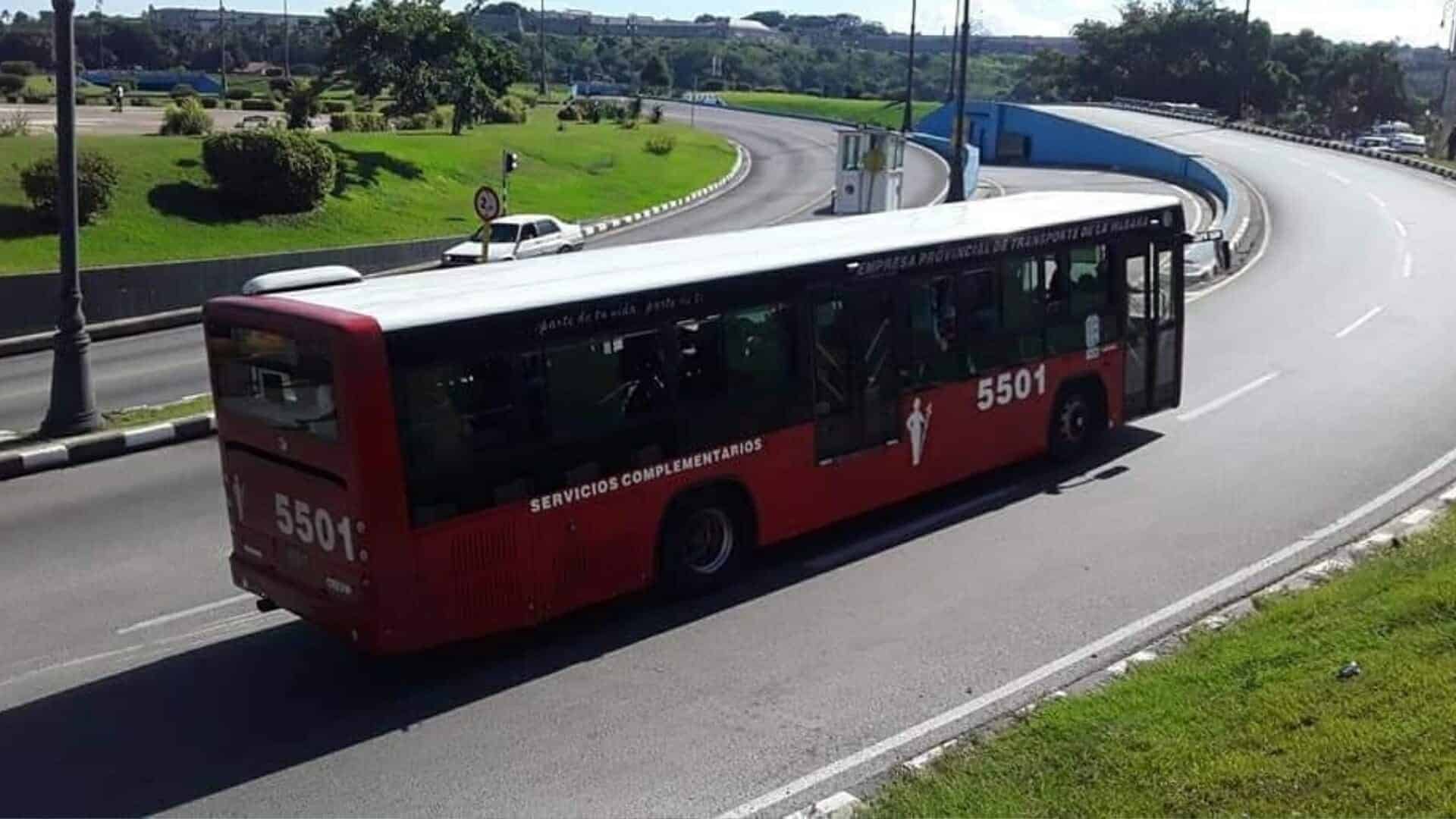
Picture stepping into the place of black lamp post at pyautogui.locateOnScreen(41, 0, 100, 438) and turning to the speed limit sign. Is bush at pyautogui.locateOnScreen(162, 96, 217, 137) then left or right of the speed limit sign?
left

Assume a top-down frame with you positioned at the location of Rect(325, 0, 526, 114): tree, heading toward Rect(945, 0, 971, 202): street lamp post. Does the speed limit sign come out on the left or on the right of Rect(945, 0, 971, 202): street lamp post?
right

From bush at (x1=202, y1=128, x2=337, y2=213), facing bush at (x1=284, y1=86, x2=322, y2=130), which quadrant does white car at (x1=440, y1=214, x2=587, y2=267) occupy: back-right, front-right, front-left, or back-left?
back-right

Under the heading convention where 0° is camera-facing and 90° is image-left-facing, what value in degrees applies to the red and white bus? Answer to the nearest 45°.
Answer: approximately 225°

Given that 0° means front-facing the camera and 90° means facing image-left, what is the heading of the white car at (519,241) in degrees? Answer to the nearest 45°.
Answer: approximately 45°

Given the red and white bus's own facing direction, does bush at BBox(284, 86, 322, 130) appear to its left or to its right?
on its left

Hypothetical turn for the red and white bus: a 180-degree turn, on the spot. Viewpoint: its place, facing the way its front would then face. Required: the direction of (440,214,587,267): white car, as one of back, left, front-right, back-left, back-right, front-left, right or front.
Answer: back-right

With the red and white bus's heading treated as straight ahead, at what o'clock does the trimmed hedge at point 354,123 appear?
The trimmed hedge is roughly at 10 o'clock from the red and white bus.

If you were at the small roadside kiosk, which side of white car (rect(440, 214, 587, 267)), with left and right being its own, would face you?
back

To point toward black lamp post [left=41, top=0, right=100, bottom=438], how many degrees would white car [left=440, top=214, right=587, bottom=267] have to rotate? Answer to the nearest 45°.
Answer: approximately 45° to its left

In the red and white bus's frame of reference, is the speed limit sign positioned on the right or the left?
on its left

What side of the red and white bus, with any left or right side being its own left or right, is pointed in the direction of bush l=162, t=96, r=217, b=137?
left

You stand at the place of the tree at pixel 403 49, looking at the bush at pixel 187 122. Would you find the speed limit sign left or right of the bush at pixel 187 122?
left
